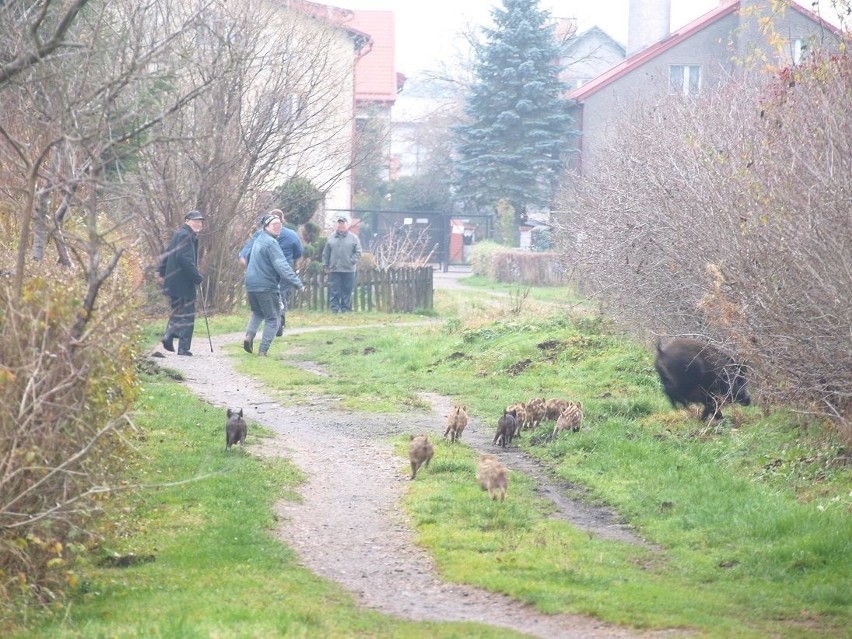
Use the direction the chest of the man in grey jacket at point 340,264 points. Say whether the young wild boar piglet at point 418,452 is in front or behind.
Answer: in front

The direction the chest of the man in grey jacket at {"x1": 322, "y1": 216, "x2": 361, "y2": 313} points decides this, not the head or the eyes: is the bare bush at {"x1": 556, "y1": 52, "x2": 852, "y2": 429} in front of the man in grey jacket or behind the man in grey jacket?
in front

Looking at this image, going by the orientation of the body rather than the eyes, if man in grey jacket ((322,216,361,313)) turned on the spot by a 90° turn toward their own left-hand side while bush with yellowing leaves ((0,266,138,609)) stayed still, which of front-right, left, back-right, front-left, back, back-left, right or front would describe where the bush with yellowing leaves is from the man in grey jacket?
right

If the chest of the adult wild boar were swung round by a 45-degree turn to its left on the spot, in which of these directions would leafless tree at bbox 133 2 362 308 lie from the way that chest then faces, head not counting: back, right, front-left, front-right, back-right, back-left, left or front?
left

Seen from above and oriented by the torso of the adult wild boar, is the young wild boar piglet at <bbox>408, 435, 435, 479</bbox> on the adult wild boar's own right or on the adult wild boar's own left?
on the adult wild boar's own right

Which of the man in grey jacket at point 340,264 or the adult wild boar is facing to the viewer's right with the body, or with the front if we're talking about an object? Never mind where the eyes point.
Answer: the adult wild boar

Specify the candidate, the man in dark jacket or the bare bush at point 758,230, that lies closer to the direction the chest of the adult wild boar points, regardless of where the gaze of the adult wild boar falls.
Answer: the bare bush

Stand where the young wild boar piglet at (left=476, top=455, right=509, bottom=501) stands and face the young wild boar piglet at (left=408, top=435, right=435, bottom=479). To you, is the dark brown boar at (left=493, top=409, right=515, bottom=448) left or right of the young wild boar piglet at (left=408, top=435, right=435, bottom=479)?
right

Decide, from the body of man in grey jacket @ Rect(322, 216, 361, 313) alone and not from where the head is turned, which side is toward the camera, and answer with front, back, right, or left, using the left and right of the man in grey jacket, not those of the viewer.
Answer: front

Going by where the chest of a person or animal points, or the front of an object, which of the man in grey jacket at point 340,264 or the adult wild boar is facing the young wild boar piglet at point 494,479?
the man in grey jacket

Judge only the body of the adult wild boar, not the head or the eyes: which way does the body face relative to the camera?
to the viewer's right
